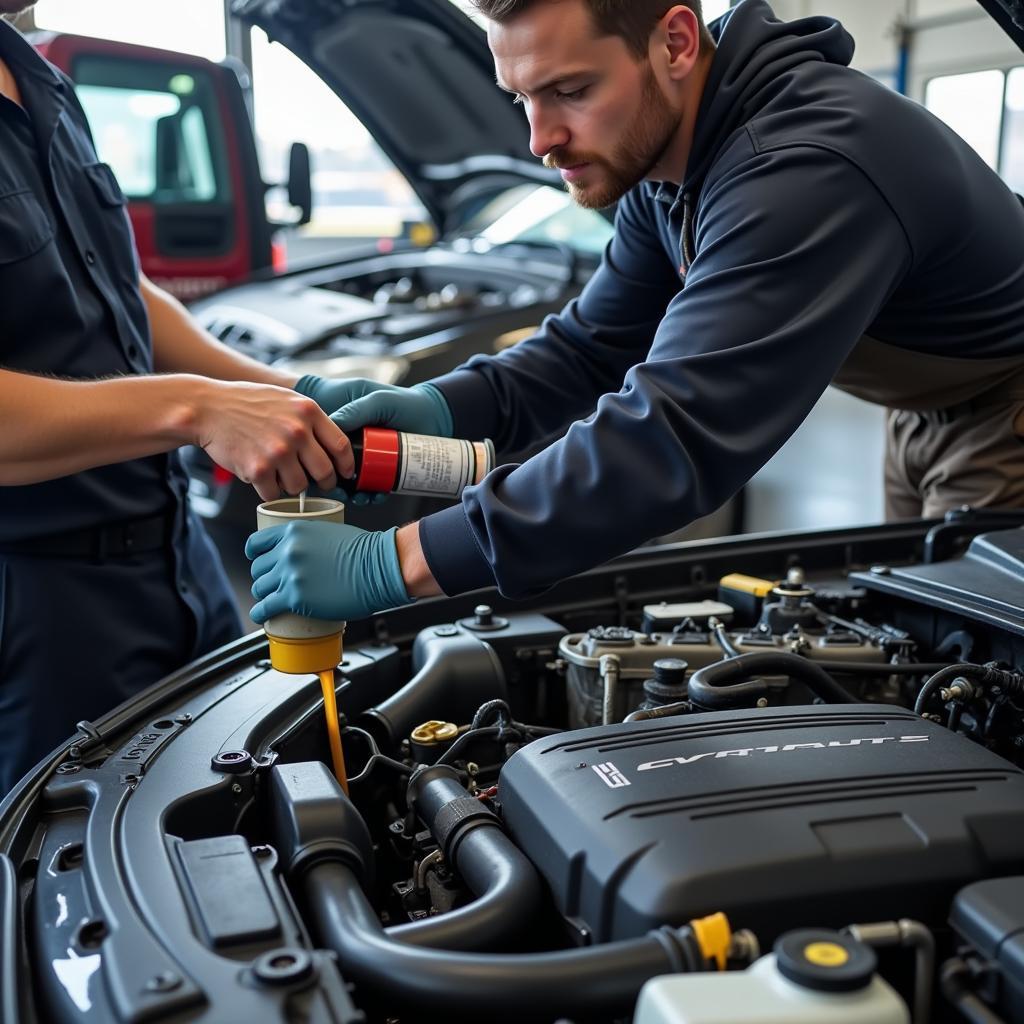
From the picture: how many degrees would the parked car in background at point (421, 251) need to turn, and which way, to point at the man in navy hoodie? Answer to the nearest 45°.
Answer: approximately 45° to its left

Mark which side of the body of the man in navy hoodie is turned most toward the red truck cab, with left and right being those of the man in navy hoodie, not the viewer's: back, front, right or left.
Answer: right

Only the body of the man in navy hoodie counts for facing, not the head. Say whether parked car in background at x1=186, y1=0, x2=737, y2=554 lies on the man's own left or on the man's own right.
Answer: on the man's own right

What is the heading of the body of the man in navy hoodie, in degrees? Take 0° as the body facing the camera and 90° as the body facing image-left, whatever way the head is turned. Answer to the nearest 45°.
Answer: approximately 45°

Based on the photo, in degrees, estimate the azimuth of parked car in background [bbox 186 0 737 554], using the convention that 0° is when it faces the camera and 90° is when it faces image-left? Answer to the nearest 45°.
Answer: approximately 45°
